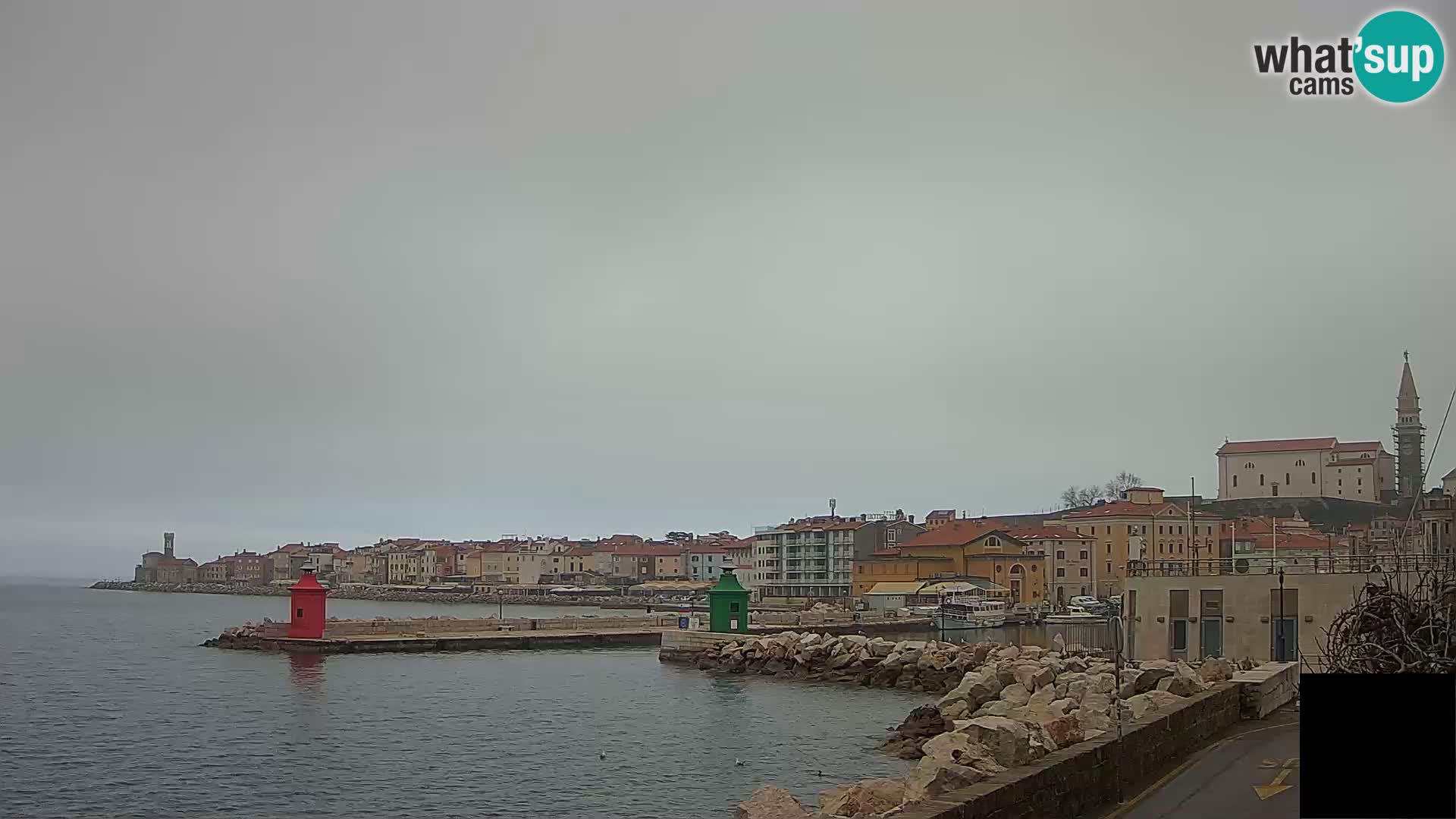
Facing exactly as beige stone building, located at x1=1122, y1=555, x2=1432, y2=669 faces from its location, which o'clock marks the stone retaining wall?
The stone retaining wall is roughly at 12 o'clock from the beige stone building.

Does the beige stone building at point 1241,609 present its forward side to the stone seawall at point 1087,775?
yes

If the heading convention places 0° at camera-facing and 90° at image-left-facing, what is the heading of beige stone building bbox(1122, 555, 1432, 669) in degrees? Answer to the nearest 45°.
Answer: approximately 0°

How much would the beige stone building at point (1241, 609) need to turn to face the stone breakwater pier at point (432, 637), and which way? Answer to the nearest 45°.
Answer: approximately 135° to its right
